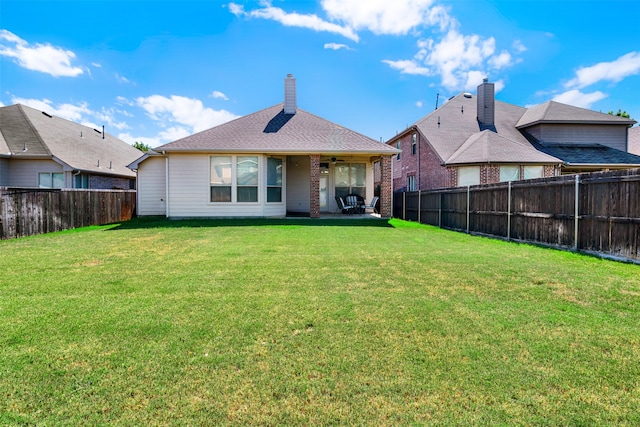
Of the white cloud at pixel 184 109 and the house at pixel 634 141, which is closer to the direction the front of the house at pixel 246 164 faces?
the white cloud

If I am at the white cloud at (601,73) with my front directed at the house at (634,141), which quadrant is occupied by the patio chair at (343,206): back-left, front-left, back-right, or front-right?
front-right

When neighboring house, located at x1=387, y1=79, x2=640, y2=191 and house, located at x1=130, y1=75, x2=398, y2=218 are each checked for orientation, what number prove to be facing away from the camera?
2

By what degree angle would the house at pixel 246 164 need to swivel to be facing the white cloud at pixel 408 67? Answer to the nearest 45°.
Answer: approximately 45° to its right

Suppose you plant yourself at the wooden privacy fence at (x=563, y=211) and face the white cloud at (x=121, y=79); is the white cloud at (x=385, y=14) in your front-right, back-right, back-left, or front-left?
front-right

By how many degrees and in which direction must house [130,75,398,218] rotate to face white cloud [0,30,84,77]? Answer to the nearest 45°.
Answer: approximately 45° to its left

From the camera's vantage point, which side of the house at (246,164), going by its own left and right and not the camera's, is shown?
back

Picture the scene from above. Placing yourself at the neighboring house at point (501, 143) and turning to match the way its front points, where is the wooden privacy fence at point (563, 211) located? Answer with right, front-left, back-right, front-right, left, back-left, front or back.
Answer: back

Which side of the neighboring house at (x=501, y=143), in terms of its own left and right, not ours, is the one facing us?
back

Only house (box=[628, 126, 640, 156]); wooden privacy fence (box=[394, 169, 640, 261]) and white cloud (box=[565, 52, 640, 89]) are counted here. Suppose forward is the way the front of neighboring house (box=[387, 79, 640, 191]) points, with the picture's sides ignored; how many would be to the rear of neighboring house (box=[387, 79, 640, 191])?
1

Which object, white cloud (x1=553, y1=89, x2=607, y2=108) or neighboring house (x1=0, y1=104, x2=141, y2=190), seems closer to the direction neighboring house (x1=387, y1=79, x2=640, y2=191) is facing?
the white cloud

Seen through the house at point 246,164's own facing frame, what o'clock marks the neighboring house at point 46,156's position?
The neighboring house is roughly at 10 o'clock from the house.
